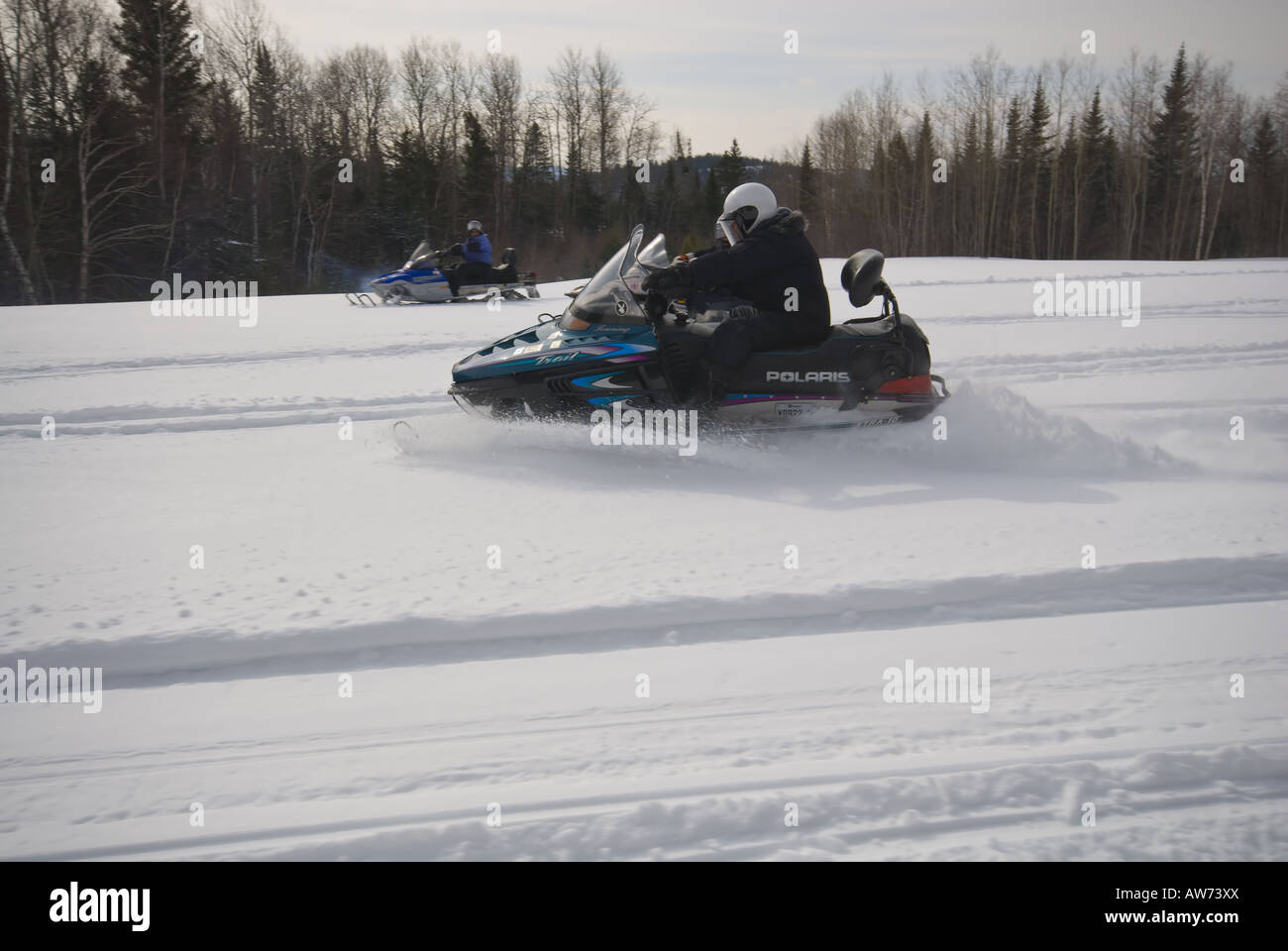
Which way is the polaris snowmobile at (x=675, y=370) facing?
to the viewer's left

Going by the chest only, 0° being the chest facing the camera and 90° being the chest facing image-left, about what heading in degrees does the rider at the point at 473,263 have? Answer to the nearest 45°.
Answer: approximately 90°

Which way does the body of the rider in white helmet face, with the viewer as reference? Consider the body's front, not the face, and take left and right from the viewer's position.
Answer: facing to the left of the viewer

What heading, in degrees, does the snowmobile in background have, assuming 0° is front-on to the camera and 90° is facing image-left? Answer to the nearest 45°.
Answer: approximately 90°

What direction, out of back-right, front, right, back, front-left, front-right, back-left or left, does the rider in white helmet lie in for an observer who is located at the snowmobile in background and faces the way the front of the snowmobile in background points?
left

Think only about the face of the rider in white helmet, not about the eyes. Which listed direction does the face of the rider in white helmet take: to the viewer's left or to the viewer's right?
to the viewer's left

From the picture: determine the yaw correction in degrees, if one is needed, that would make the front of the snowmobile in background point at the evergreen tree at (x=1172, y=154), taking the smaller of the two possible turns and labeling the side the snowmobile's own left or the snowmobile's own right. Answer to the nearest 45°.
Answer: approximately 135° to the snowmobile's own right

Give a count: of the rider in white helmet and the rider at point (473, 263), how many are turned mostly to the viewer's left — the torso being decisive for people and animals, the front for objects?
2
